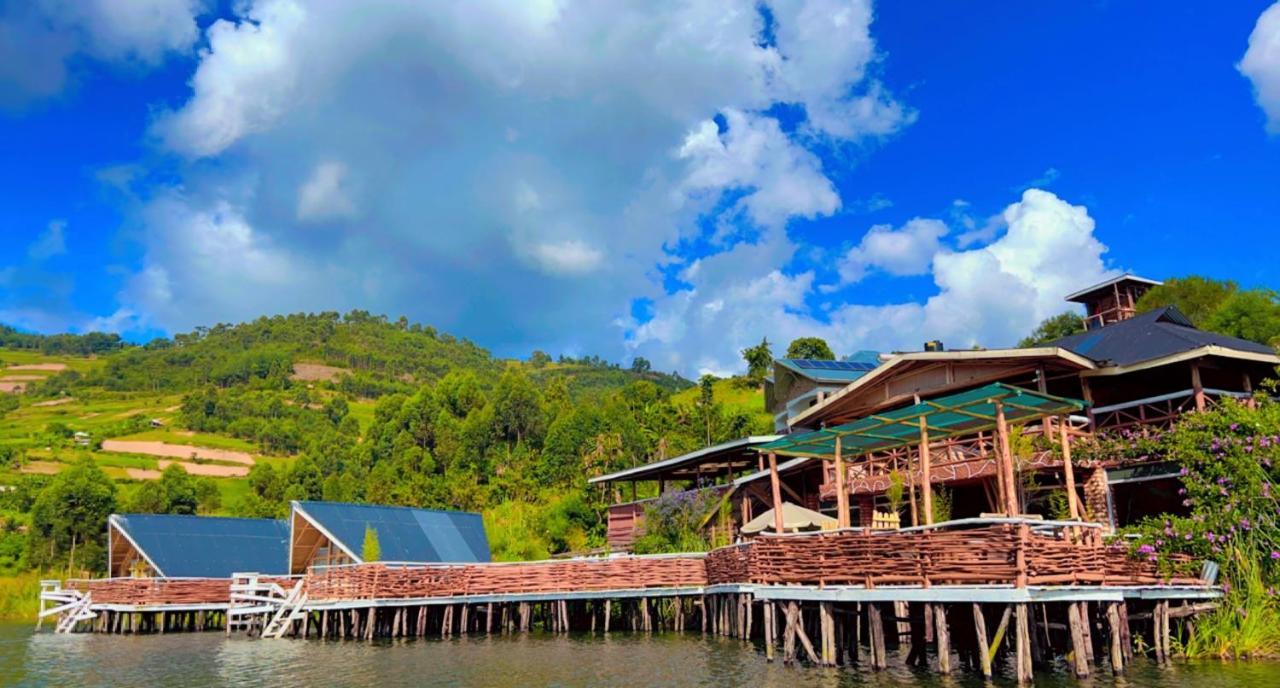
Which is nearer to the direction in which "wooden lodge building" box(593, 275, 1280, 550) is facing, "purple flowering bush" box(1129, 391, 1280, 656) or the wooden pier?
the wooden pier

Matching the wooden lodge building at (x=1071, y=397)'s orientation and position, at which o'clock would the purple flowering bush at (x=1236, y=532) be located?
The purple flowering bush is roughly at 10 o'clock from the wooden lodge building.

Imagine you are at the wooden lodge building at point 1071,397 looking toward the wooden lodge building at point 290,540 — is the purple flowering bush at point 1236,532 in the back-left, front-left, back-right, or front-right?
back-left

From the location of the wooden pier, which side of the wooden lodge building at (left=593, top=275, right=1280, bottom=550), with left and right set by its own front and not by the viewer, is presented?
front

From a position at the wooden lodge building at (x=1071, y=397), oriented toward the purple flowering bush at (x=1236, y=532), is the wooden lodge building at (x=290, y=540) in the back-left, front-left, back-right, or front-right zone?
back-right

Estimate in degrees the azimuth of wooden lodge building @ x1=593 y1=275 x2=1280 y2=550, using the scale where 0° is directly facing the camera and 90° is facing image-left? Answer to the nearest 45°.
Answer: approximately 45°

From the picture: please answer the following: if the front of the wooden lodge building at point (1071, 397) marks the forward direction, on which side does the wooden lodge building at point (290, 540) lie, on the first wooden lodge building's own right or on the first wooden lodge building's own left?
on the first wooden lodge building's own right
